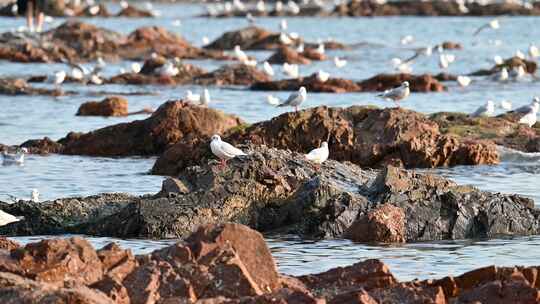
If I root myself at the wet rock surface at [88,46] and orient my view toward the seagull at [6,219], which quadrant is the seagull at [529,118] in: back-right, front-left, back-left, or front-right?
front-left

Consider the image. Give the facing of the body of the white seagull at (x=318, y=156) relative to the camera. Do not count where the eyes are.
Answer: to the viewer's right

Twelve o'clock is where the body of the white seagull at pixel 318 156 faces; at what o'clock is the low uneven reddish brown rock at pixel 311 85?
The low uneven reddish brown rock is roughly at 9 o'clock from the white seagull.

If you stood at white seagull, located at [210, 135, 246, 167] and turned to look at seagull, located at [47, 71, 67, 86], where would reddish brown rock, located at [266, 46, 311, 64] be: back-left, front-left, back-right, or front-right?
front-right

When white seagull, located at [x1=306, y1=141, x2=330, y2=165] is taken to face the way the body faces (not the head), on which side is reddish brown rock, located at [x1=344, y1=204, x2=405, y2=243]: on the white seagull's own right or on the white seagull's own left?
on the white seagull's own right

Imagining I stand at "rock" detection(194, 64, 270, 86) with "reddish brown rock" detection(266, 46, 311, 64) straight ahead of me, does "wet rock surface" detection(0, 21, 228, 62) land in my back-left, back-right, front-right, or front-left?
front-left
